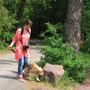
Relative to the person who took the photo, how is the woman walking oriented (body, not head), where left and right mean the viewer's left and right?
facing the viewer and to the right of the viewer

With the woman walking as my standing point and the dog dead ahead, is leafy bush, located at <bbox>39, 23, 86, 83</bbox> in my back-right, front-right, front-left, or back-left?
front-left

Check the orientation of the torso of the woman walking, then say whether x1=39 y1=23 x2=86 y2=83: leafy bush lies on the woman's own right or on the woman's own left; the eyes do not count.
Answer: on the woman's own left

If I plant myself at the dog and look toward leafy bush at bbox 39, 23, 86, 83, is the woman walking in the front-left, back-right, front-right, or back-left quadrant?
back-left
